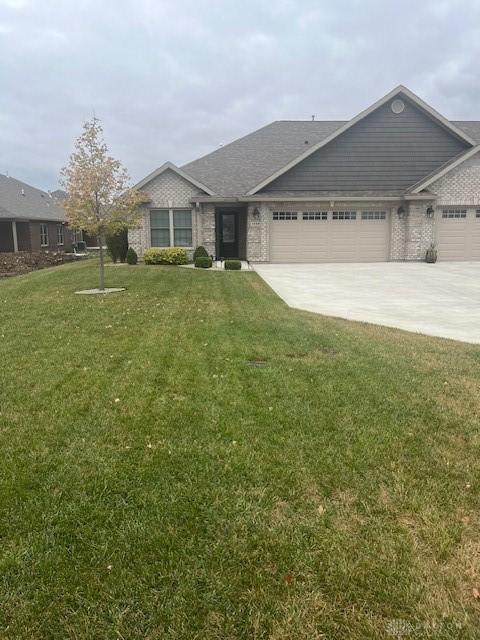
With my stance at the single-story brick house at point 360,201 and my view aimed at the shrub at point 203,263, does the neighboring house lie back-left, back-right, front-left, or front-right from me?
front-right

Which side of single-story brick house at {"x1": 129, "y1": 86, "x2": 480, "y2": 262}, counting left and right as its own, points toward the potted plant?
left

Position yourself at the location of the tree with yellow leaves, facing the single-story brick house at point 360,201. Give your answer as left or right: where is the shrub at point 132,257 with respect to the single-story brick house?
left

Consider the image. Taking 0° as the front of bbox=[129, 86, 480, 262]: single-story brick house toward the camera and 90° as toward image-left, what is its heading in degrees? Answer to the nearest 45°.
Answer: approximately 0°

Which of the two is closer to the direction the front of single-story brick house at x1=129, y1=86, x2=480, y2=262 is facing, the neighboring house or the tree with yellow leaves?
the tree with yellow leaves

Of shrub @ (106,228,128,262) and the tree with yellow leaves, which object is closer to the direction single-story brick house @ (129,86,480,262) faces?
the tree with yellow leaves

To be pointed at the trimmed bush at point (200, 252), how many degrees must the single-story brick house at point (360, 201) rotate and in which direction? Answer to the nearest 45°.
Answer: approximately 90° to its right

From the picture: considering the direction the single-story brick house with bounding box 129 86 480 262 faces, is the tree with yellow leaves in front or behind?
in front

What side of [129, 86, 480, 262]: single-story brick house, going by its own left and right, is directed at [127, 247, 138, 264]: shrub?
right

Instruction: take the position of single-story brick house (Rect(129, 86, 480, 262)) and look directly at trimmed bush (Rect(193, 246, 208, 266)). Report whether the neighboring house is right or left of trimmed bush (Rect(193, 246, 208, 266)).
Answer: right

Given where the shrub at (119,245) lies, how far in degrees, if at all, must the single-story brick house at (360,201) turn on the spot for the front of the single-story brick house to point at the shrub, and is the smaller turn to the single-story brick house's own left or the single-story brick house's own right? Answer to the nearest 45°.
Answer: approximately 90° to the single-story brick house's own right

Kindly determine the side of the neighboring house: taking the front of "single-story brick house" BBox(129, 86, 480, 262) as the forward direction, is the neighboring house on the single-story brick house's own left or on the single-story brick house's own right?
on the single-story brick house's own right

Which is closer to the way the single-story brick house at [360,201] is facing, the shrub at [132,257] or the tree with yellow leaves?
the tree with yellow leaves
